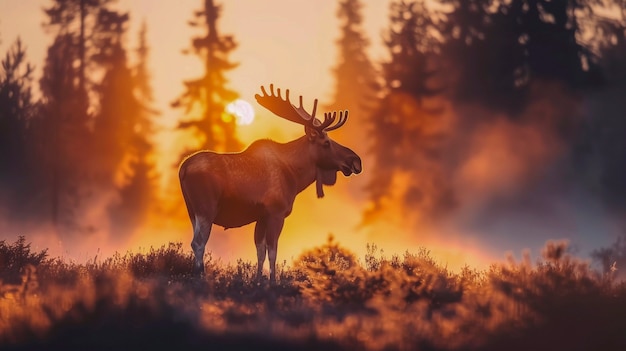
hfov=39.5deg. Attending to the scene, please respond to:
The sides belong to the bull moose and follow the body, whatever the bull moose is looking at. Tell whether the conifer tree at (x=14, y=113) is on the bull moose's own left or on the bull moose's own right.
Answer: on the bull moose's own left

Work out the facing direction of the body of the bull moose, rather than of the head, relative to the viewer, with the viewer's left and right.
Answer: facing to the right of the viewer
